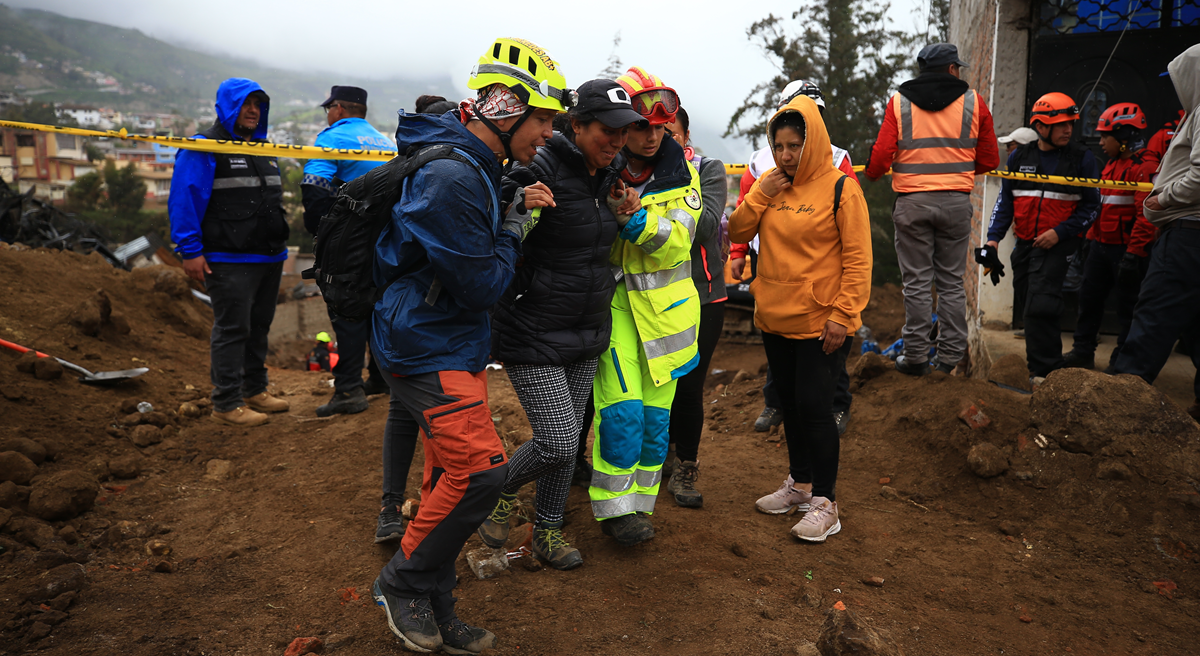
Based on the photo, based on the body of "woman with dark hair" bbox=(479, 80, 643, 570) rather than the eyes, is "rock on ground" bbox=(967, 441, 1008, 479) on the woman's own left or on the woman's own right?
on the woman's own left

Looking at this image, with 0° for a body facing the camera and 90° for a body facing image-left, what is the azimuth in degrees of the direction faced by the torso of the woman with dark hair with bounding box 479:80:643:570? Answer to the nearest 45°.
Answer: approximately 315°

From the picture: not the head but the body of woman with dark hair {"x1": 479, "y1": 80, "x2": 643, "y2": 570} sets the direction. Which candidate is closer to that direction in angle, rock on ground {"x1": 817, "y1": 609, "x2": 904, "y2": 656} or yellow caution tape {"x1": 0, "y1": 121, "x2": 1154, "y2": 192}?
the rock on ground

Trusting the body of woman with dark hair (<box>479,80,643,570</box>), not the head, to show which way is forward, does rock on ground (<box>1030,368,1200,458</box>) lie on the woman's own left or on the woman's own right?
on the woman's own left

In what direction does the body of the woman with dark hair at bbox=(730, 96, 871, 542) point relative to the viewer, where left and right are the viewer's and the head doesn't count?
facing the viewer and to the left of the viewer

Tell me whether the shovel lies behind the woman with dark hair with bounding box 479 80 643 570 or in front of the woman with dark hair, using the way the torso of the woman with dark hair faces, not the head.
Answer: behind

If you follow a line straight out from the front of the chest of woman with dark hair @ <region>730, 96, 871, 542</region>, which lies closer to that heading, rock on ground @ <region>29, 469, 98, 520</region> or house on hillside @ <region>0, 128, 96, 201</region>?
the rock on ground

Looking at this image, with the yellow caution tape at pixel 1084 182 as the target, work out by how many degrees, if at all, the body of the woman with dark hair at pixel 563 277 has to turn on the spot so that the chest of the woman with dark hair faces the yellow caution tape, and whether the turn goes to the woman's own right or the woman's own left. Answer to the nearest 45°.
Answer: approximately 90° to the woman's own left

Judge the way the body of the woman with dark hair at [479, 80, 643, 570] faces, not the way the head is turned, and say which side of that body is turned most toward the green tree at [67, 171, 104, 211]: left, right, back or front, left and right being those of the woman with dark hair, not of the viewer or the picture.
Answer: back

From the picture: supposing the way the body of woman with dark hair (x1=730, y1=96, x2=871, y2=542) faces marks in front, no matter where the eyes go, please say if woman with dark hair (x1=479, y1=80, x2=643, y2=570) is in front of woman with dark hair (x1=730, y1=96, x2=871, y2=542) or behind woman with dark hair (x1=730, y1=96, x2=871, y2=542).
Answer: in front

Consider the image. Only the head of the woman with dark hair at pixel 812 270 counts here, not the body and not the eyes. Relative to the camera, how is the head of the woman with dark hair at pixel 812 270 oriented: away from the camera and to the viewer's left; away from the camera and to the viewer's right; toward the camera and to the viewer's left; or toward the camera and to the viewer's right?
toward the camera and to the viewer's left

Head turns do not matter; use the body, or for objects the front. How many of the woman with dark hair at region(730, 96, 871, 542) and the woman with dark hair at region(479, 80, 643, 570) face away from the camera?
0

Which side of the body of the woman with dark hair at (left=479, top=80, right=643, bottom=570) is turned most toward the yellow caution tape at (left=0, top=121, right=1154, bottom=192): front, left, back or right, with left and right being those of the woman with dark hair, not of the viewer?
back
